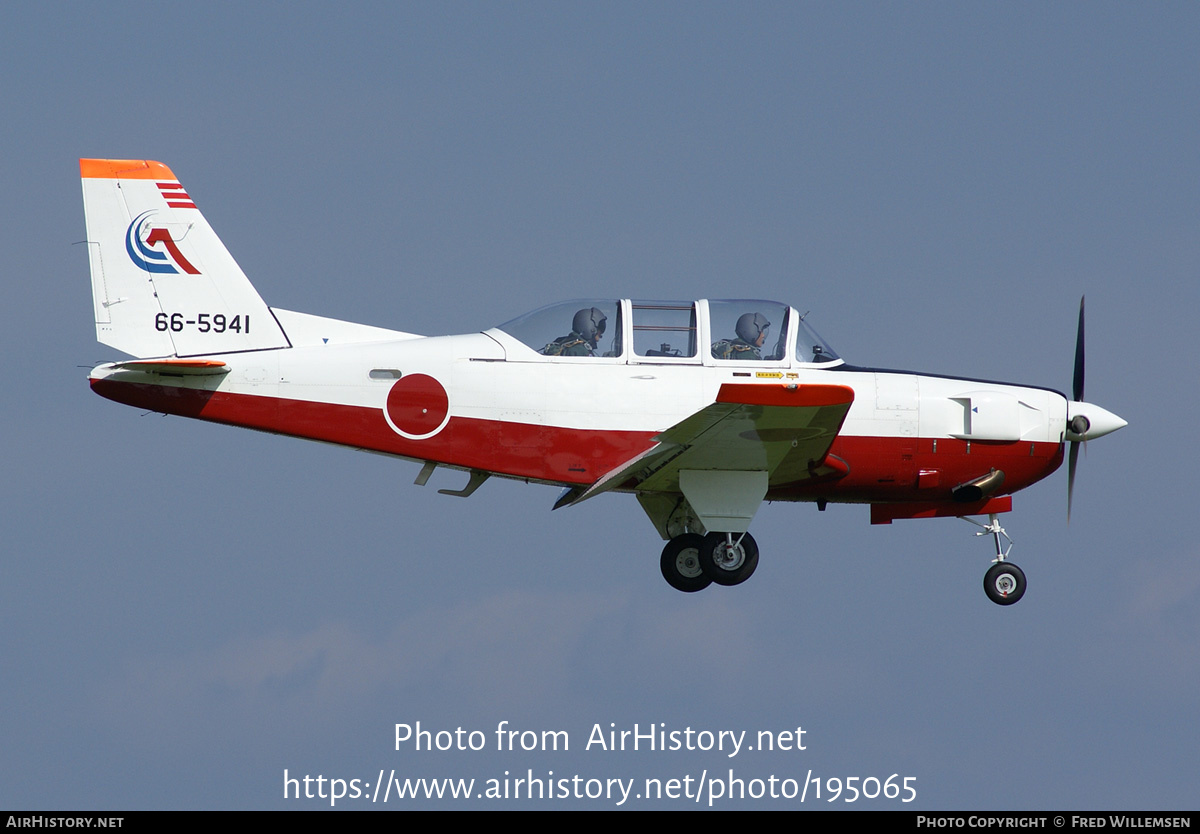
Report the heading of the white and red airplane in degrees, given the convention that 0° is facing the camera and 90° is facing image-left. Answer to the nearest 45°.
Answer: approximately 270°

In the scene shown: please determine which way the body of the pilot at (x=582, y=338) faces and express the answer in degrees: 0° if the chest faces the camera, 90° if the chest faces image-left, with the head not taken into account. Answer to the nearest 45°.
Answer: approximately 270°

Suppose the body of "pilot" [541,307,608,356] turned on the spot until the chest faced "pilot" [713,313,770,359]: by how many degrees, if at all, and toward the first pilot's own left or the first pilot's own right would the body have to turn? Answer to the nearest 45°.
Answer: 0° — they already face them

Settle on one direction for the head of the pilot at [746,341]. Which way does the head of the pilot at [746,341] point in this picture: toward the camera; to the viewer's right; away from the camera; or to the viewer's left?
to the viewer's right

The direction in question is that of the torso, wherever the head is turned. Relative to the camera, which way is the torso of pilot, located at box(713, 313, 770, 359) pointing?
to the viewer's right

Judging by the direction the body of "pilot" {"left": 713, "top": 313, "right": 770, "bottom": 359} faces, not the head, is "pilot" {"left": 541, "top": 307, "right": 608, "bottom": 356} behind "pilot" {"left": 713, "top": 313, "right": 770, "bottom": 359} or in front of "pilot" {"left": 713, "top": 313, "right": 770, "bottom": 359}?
behind
